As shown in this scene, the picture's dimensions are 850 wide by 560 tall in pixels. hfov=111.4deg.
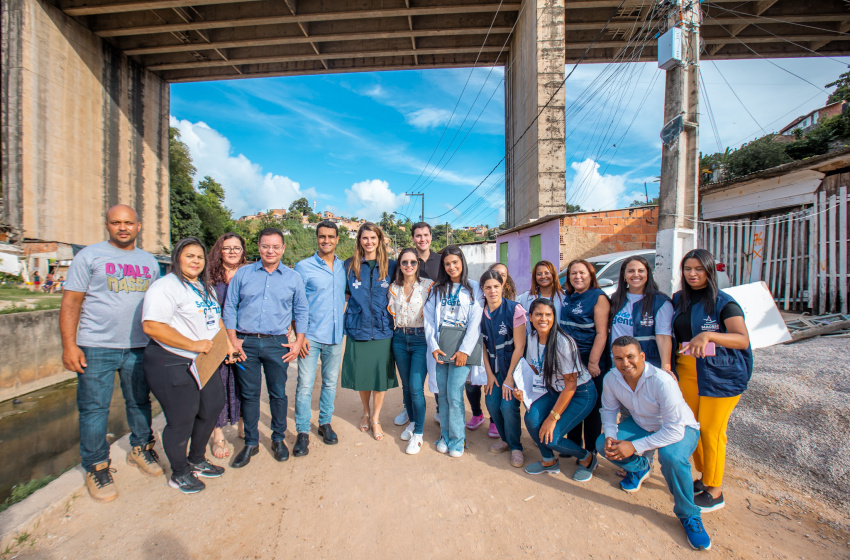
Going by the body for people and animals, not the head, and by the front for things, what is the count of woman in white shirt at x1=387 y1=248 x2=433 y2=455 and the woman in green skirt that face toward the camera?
2

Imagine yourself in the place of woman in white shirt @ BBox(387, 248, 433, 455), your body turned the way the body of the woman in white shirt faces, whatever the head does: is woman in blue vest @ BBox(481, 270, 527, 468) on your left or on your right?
on your left

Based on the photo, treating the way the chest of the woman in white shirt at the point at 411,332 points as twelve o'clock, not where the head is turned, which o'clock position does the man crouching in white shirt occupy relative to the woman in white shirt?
The man crouching in white shirt is roughly at 10 o'clock from the woman in white shirt.

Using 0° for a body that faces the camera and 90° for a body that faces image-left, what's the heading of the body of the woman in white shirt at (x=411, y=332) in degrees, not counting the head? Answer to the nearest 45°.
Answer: approximately 0°

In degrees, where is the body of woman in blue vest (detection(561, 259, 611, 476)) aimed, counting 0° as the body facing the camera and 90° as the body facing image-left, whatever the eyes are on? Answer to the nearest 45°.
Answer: approximately 45°

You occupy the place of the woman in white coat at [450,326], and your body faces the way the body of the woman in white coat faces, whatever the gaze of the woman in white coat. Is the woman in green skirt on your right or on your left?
on your right

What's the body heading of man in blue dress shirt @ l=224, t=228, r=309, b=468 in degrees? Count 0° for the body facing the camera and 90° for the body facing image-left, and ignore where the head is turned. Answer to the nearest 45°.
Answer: approximately 0°
